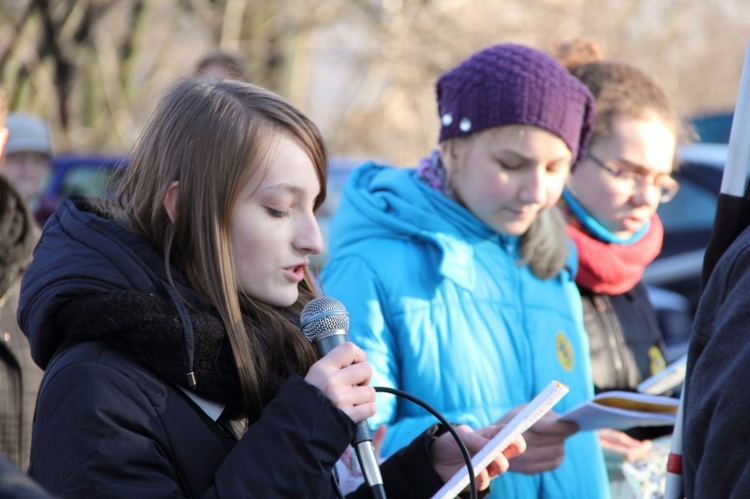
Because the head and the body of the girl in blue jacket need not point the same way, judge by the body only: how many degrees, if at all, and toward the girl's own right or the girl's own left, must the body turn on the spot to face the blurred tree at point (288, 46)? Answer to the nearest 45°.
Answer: approximately 135° to the girl's own left

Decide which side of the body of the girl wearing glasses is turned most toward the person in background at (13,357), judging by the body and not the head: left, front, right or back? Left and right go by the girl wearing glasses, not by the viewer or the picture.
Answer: right

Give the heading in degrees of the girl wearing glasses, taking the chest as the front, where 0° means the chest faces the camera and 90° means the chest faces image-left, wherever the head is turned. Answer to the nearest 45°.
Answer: approximately 315°

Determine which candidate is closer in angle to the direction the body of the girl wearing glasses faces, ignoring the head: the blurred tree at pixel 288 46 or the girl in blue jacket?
the girl in blue jacket

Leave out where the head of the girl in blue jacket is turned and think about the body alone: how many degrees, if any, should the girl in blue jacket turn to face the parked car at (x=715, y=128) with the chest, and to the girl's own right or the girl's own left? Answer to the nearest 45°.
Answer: approximately 135° to the girl's own left

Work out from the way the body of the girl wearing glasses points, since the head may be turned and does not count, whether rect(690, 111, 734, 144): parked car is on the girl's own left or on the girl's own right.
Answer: on the girl's own left

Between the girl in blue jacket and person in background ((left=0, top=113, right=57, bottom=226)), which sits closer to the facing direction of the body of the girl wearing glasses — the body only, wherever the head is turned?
the girl in blue jacket

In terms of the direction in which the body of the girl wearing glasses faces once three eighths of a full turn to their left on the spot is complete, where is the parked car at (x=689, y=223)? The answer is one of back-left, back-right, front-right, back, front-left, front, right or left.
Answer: front
